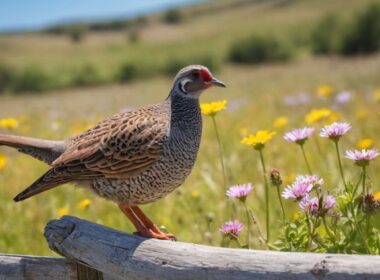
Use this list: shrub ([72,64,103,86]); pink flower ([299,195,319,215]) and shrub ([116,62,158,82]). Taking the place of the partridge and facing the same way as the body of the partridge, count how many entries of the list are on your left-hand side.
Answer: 2

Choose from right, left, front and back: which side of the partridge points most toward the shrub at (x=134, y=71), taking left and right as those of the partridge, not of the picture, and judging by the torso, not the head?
left

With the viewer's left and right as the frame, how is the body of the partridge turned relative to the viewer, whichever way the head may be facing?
facing to the right of the viewer

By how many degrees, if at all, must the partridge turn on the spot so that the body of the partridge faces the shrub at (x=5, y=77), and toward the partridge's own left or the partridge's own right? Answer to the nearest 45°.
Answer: approximately 90° to the partridge's own left

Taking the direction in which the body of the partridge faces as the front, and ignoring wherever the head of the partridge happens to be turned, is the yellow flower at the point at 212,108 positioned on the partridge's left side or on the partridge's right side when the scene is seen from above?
on the partridge's left side

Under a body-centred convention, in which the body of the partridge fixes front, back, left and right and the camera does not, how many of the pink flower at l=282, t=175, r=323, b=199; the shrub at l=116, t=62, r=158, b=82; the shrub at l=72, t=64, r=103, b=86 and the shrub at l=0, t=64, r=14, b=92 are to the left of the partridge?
3

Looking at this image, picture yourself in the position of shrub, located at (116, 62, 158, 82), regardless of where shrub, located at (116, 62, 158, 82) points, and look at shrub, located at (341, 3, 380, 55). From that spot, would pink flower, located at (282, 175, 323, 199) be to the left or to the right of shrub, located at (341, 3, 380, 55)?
right

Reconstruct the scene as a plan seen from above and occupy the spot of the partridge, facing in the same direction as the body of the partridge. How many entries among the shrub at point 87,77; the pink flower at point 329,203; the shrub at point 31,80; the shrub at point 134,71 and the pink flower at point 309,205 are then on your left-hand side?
3

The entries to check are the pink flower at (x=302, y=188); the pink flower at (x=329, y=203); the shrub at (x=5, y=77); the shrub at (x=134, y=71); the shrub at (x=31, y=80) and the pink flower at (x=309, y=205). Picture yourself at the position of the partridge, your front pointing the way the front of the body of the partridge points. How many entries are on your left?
3

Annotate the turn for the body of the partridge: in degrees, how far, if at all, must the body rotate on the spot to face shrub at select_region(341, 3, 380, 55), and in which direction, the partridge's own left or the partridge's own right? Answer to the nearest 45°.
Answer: approximately 45° to the partridge's own left

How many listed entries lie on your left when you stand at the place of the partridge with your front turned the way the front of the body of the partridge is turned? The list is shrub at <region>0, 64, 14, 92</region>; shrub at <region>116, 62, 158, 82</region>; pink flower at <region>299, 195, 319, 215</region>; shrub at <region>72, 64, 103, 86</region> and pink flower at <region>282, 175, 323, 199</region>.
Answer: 3
